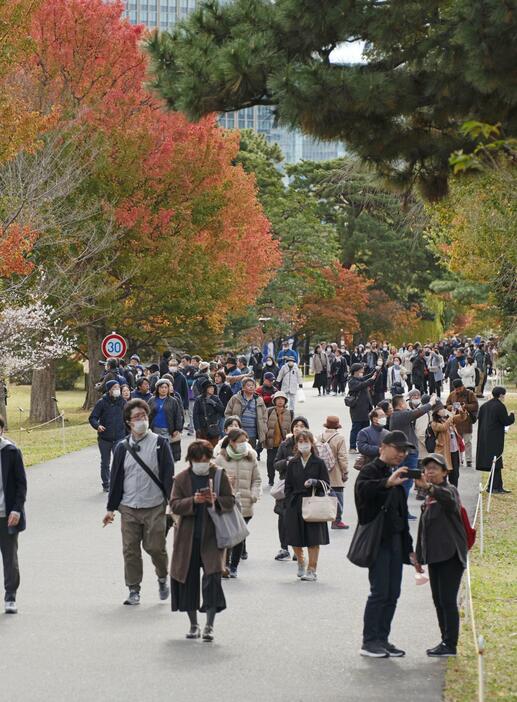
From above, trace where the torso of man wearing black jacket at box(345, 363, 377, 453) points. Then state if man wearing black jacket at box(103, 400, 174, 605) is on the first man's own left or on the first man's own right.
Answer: on the first man's own right

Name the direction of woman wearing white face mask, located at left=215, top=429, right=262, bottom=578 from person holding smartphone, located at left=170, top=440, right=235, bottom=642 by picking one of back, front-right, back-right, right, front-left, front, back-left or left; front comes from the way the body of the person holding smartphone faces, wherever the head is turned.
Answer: back

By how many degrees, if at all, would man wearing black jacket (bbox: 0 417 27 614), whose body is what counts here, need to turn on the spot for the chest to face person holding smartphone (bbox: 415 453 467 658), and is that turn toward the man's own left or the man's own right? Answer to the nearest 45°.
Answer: approximately 45° to the man's own left

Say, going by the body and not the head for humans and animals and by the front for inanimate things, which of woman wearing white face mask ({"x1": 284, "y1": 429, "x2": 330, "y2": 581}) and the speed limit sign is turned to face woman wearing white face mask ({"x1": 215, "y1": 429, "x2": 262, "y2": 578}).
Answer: the speed limit sign

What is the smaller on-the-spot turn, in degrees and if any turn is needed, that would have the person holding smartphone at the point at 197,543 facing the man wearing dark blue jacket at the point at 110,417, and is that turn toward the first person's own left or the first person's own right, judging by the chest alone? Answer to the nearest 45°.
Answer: approximately 180°

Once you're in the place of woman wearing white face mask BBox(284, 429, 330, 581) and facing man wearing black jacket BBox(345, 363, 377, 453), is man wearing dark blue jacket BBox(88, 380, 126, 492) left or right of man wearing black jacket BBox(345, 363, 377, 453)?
left
